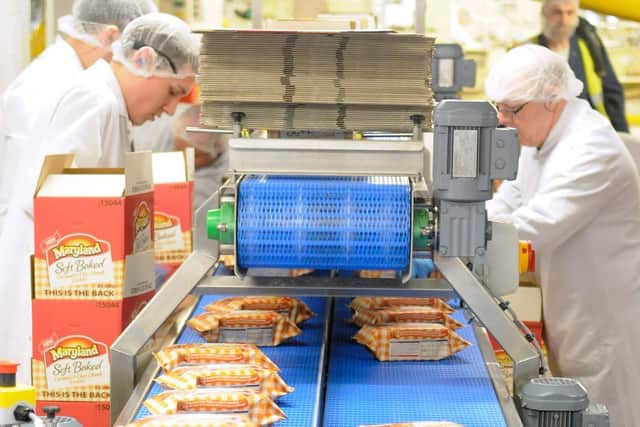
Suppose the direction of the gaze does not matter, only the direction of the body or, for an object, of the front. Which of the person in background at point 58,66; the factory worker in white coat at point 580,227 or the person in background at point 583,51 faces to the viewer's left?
the factory worker in white coat

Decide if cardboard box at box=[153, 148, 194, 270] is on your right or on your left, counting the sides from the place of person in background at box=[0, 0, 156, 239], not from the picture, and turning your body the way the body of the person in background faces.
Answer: on your right

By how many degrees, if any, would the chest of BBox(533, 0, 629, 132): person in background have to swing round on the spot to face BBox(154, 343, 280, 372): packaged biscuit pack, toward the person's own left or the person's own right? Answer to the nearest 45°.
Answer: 0° — they already face it

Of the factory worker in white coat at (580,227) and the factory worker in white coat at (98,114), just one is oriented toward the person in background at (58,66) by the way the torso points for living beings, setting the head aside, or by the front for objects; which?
the factory worker in white coat at (580,227)

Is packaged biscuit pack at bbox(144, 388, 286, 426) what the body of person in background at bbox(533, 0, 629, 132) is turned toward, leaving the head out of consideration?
yes

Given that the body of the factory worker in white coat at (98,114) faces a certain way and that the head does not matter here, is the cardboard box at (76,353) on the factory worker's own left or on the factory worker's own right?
on the factory worker's own right

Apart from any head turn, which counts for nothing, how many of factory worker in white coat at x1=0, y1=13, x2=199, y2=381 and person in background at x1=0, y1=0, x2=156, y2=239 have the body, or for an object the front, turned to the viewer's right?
2

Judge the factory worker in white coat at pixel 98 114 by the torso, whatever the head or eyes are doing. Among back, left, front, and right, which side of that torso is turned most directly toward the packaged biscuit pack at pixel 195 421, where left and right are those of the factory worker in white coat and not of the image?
right

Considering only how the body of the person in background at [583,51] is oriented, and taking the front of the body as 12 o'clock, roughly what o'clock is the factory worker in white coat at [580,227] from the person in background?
The factory worker in white coat is roughly at 12 o'clock from the person in background.

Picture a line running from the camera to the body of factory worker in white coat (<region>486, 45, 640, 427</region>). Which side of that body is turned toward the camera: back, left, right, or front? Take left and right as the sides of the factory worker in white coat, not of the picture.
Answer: left

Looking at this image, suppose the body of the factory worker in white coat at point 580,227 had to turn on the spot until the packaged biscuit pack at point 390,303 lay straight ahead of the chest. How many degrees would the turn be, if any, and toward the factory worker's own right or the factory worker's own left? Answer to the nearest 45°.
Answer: approximately 45° to the factory worker's own left
